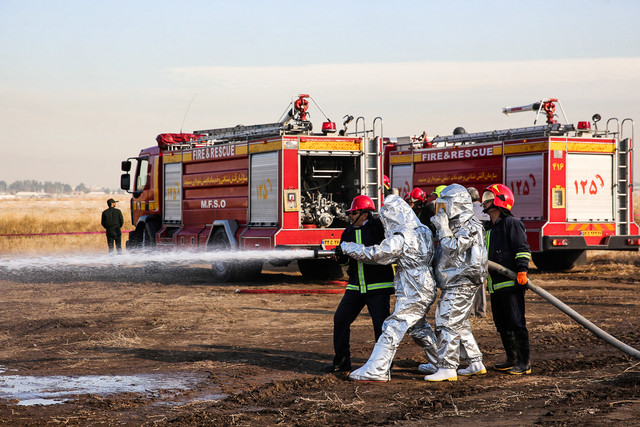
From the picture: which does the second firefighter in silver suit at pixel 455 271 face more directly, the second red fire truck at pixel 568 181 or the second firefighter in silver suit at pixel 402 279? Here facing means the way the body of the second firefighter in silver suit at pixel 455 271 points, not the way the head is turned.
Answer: the second firefighter in silver suit

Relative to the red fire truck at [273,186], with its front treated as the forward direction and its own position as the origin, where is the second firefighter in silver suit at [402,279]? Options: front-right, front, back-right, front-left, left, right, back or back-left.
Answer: back-left

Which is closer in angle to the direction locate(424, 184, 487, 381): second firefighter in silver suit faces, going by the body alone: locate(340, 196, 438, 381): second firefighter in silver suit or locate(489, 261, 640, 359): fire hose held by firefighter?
the second firefighter in silver suit

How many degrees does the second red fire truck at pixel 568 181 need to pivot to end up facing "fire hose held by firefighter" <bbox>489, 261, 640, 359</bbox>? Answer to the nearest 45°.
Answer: approximately 135° to its left

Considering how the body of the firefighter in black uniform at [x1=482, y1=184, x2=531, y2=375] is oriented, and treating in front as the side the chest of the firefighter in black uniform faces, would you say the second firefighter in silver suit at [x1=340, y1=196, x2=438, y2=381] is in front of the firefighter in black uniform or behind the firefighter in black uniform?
in front

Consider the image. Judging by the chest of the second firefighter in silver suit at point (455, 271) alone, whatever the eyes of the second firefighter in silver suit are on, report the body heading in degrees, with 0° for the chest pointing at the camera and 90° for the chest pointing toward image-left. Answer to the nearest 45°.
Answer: approximately 90°

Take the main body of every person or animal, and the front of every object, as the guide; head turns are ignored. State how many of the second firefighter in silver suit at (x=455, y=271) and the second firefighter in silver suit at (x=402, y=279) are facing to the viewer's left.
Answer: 2

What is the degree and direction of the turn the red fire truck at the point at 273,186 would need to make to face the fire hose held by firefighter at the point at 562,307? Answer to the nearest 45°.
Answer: approximately 135° to its left

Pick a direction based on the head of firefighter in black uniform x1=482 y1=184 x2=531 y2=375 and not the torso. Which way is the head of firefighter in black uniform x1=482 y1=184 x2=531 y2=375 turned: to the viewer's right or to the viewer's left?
to the viewer's left

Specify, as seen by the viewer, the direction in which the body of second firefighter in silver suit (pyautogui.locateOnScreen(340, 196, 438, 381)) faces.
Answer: to the viewer's left

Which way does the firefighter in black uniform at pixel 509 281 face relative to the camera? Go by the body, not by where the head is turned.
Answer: to the viewer's left

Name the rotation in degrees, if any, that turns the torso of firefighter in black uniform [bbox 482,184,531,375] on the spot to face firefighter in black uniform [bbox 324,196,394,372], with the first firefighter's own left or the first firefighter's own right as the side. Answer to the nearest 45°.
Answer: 0° — they already face them

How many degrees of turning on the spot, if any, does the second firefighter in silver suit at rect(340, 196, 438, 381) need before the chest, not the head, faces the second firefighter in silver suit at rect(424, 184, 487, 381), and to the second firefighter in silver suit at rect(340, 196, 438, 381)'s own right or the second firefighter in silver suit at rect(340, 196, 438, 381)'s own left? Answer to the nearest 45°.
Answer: approximately 180°

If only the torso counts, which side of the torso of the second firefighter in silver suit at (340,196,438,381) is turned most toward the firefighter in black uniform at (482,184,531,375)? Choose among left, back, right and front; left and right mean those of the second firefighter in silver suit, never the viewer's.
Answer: back
